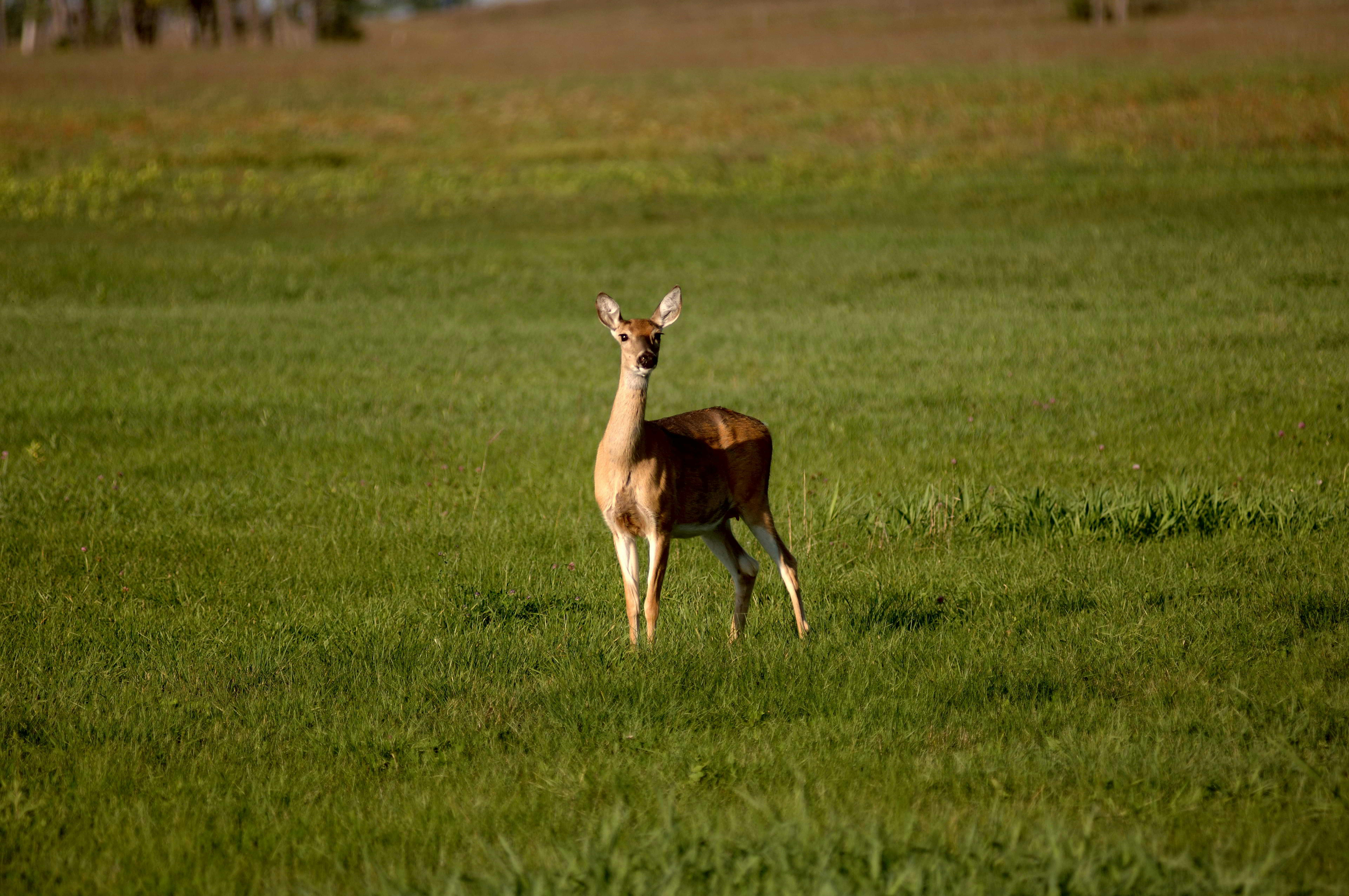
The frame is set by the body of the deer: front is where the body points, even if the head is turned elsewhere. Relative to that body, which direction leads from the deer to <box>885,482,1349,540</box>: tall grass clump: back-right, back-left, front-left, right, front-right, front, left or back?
back

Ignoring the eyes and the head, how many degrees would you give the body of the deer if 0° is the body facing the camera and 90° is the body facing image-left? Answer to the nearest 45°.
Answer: approximately 45°
